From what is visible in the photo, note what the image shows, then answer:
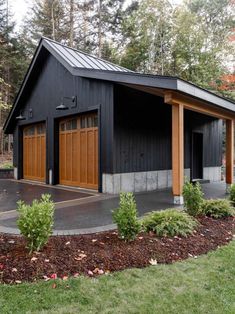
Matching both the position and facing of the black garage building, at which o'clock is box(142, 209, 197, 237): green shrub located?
The green shrub is roughly at 10 o'clock from the black garage building.

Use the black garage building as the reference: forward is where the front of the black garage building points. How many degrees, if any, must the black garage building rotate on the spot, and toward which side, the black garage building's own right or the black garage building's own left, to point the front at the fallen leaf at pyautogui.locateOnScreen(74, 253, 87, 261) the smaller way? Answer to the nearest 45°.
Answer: approximately 45° to the black garage building's own left

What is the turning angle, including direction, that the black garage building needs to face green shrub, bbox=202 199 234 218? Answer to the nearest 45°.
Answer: approximately 90° to its left

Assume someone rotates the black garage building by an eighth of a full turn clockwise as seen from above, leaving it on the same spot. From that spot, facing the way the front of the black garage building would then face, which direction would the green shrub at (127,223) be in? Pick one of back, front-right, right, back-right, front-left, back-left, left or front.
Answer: left

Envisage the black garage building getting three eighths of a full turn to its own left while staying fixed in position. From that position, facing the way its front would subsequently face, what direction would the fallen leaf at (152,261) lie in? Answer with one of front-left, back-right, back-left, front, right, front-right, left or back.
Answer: right

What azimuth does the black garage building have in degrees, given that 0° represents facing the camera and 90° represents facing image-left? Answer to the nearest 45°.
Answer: approximately 45°
